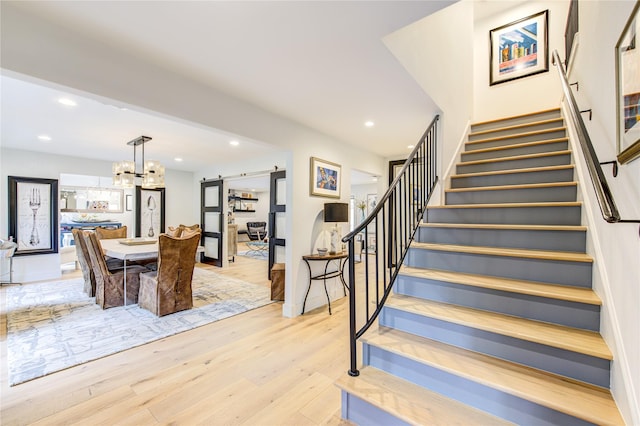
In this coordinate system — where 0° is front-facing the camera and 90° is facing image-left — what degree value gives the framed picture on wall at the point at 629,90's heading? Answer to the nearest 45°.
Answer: approximately 90°

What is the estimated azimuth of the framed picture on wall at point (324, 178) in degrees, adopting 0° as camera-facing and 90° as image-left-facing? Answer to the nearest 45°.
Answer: approximately 315°

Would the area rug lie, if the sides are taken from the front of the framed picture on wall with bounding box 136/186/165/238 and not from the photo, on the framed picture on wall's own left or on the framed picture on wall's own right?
on the framed picture on wall's own right

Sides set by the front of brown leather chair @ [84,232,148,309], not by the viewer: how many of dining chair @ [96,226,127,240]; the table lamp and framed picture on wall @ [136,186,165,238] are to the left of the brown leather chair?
2

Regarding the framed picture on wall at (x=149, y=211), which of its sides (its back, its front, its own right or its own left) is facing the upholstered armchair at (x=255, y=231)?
left

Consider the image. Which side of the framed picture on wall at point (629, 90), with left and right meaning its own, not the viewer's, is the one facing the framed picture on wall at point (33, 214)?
front

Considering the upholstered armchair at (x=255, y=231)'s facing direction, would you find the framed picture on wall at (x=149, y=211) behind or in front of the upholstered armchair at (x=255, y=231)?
in front

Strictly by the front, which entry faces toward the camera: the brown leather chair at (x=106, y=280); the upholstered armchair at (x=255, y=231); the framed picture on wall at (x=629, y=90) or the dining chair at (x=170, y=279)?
the upholstered armchair

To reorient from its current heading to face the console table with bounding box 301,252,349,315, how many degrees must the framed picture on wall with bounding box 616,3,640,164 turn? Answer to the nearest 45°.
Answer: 0° — it already faces it

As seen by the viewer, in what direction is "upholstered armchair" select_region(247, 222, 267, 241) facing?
toward the camera

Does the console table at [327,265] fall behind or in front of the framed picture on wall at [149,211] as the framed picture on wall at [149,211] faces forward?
in front

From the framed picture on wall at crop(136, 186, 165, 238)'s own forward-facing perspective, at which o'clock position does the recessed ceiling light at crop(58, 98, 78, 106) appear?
The recessed ceiling light is roughly at 2 o'clock from the framed picture on wall.

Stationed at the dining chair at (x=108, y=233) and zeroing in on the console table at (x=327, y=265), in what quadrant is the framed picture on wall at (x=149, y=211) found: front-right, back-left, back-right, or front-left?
back-left

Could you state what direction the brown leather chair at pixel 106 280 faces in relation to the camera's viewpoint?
facing to the right of the viewer

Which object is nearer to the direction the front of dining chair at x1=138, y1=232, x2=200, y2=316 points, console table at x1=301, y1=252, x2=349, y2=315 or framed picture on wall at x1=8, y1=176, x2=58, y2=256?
the framed picture on wall
